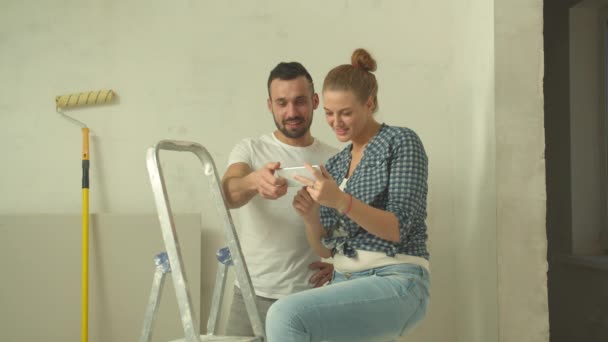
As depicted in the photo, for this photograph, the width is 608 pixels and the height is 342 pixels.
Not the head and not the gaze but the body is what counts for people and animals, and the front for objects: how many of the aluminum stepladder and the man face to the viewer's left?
0

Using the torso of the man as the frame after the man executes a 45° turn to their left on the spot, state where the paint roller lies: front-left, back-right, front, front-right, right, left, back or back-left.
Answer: back

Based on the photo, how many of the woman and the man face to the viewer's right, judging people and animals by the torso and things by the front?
0

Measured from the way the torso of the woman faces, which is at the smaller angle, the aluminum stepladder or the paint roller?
the aluminum stepladder

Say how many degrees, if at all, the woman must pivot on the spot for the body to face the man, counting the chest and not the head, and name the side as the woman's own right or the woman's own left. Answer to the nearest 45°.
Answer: approximately 90° to the woman's own right

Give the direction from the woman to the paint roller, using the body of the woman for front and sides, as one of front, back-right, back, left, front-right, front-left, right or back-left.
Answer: right

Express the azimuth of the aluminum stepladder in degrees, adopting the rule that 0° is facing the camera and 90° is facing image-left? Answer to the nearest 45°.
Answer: approximately 315°

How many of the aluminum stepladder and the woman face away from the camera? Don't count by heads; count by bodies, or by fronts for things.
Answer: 0

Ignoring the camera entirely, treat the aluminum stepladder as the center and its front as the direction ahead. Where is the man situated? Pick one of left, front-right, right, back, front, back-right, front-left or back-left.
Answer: left

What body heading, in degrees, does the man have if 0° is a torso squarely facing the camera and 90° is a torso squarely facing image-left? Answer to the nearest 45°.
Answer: approximately 0°
